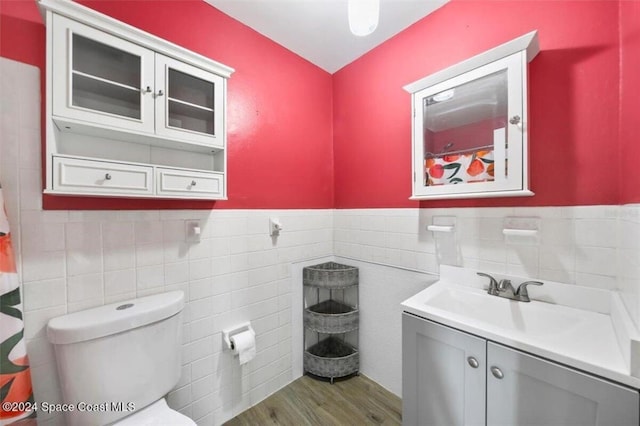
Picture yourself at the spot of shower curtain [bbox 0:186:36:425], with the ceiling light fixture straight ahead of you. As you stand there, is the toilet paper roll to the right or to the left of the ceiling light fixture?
left

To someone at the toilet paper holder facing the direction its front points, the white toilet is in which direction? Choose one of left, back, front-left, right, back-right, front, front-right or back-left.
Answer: right

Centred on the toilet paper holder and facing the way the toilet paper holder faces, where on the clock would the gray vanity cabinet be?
The gray vanity cabinet is roughly at 12 o'clock from the toilet paper holder.

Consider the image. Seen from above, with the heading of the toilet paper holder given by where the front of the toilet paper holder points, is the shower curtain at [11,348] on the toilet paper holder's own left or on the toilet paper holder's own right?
on the toilet paper holder's own right

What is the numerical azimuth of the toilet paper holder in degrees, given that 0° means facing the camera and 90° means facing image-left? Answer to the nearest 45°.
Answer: approximately 315°
